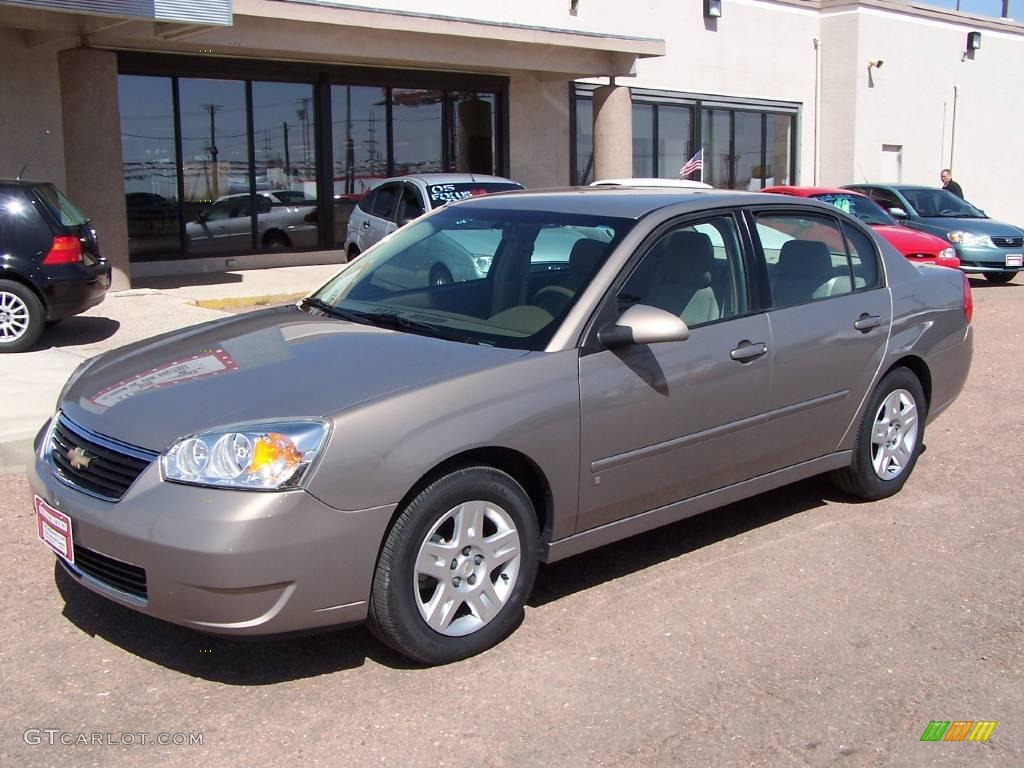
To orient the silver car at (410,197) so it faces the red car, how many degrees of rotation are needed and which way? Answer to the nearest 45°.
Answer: approximately 45° to its left

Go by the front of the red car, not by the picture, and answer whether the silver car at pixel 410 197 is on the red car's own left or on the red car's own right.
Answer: on the red car's own right

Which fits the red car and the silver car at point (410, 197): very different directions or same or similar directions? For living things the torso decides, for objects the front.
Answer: same or similar directions

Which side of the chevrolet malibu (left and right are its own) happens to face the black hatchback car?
right

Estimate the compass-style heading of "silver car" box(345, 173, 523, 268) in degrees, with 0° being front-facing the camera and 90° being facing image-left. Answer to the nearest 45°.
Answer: approximately 315°

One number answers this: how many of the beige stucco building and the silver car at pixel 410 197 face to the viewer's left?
0

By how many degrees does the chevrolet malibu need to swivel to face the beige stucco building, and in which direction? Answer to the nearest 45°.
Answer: approximately 135° to its right

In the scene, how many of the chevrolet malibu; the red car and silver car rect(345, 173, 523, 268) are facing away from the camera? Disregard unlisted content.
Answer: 0

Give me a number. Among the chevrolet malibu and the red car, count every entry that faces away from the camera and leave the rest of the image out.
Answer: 0

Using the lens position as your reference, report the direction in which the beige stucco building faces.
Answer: facing the viewer and to the right of the viewer

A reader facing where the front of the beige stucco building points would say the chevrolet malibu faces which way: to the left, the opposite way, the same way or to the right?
to the right

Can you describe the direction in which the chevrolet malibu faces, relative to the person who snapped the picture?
facing the viewer and to the left of the viewer

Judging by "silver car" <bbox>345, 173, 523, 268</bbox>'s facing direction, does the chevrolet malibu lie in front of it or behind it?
in front

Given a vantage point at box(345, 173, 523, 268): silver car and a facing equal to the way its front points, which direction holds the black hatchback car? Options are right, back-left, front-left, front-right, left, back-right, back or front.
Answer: right

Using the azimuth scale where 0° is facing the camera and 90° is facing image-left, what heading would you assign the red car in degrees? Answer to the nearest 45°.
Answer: approximately 315°

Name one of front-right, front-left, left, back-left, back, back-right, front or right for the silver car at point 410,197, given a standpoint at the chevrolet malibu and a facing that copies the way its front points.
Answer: back-right
